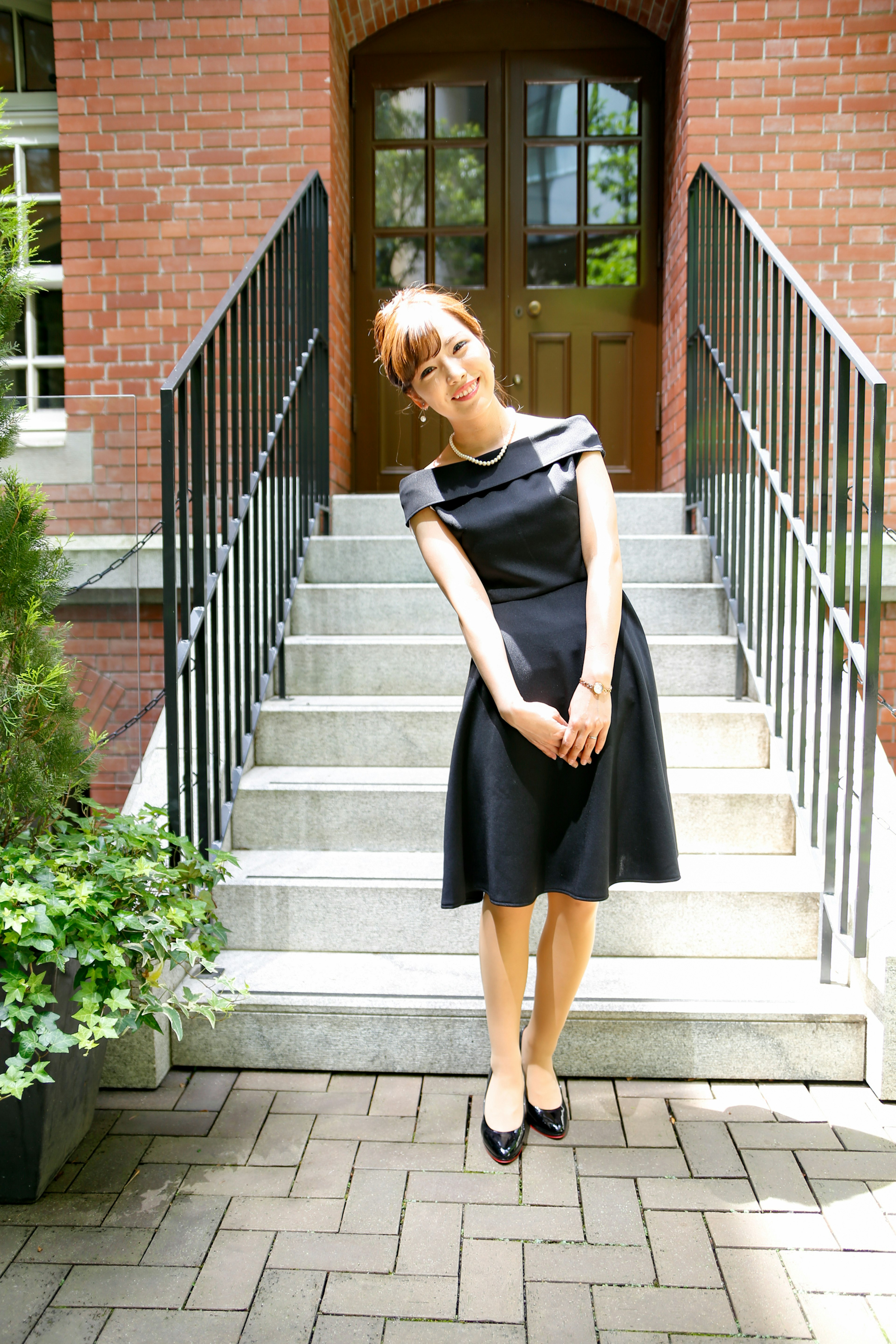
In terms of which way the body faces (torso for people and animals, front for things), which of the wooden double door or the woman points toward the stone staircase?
the wooden double door

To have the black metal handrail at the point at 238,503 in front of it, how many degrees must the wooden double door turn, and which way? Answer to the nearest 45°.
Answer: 0° — it already faces it

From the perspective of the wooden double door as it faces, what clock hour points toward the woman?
The woman is roughly at 12 o'clock from the wooden double door.

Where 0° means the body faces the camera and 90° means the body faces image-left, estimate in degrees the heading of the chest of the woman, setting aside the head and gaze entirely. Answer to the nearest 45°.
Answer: approximately 0°
